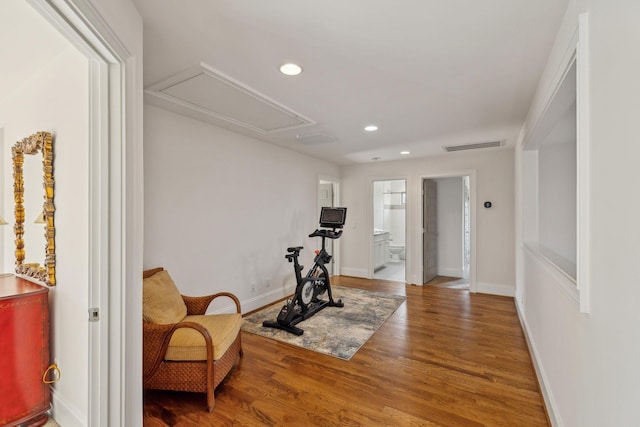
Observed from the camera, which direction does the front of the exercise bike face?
facing away from the viewer and to the right of the viewer

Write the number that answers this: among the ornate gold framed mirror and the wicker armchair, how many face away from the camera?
0

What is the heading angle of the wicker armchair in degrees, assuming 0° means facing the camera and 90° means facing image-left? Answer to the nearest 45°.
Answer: approximately 315°

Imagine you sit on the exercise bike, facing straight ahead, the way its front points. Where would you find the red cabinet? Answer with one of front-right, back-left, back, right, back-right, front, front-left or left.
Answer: back

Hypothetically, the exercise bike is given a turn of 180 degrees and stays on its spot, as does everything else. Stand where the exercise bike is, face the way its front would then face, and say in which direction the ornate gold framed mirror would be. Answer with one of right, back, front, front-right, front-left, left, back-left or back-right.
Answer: front

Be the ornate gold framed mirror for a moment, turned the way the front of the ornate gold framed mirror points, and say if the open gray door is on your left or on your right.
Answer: on your left
